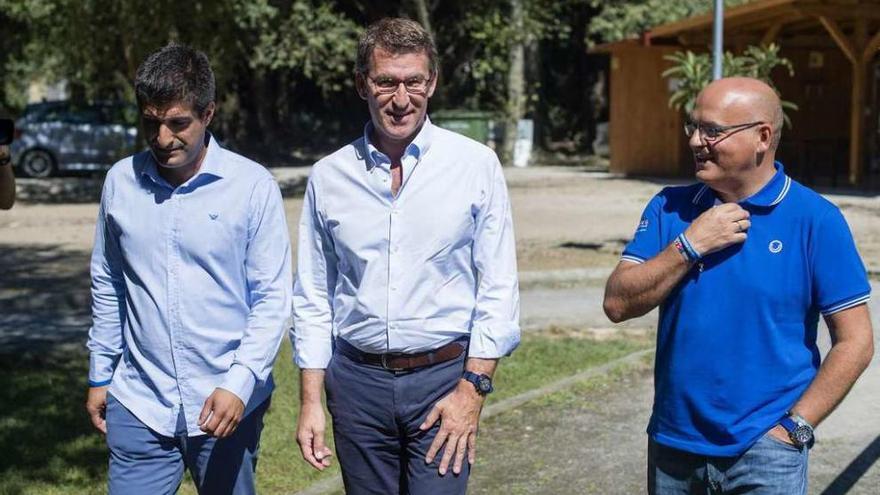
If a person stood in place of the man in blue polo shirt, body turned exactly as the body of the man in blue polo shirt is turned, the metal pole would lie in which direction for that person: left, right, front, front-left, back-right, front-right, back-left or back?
back-right

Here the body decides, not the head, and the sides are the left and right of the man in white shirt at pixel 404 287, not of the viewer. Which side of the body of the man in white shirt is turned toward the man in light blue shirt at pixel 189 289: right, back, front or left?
right

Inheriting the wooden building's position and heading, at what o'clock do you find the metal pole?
The metal pole is roughly at 12 o'clock from the wooden building.

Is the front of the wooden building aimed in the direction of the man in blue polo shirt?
yes

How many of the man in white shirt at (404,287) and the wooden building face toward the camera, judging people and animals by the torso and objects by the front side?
2

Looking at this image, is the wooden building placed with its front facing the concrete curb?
yes

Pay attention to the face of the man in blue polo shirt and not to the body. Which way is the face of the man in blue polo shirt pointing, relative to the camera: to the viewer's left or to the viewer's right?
to the viewer's left

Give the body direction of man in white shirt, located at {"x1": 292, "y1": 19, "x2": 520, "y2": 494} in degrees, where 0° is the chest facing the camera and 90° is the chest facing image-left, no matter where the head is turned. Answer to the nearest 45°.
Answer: approximately 0°

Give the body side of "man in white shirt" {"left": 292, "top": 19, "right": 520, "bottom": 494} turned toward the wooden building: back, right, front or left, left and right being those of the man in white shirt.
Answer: back
